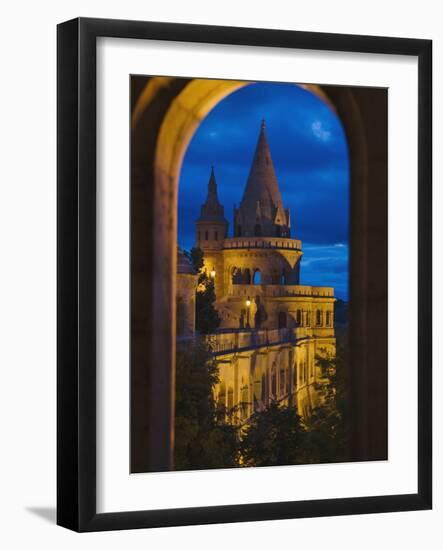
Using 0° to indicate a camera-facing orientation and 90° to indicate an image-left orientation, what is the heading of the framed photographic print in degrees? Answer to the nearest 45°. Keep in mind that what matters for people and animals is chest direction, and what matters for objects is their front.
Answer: approximately 315°
